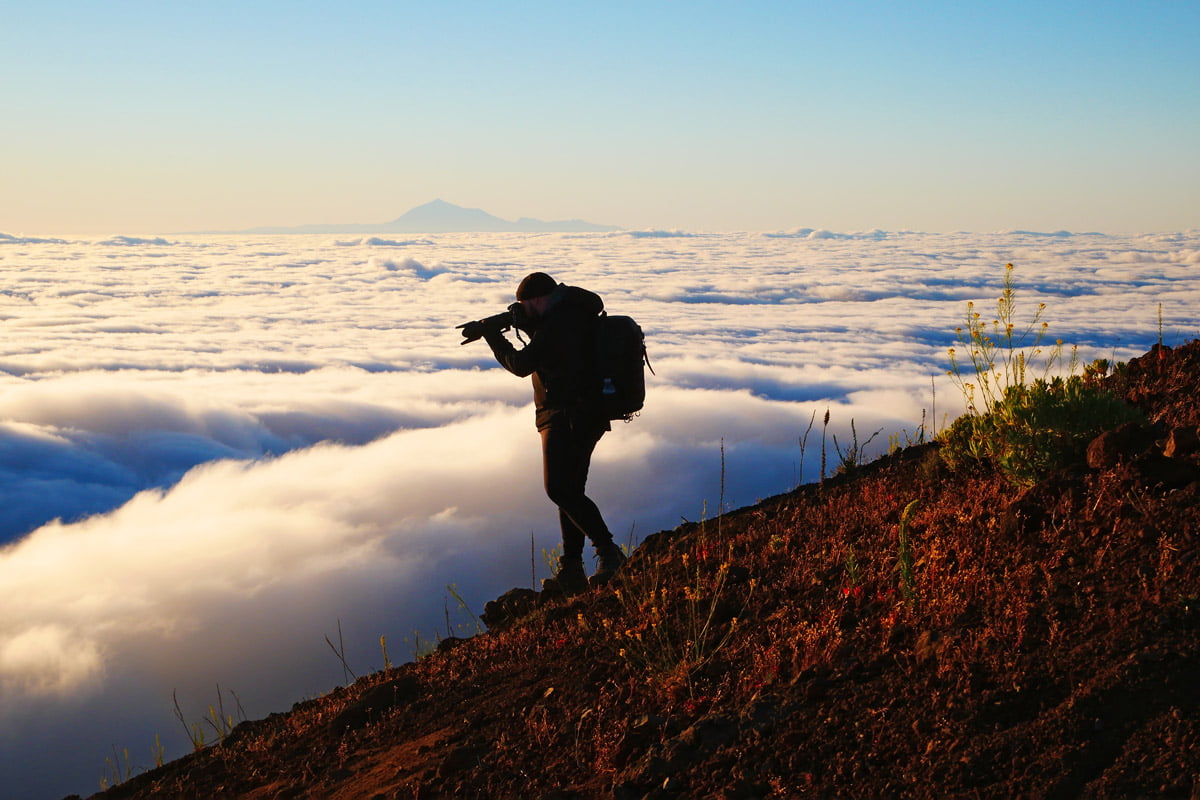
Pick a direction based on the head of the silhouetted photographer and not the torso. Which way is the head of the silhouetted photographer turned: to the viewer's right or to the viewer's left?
to the viewer's left

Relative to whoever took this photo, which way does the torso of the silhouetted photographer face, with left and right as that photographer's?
facing to the left of the viewer

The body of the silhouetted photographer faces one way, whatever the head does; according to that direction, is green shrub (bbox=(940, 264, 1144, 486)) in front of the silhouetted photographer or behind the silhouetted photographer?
behind
